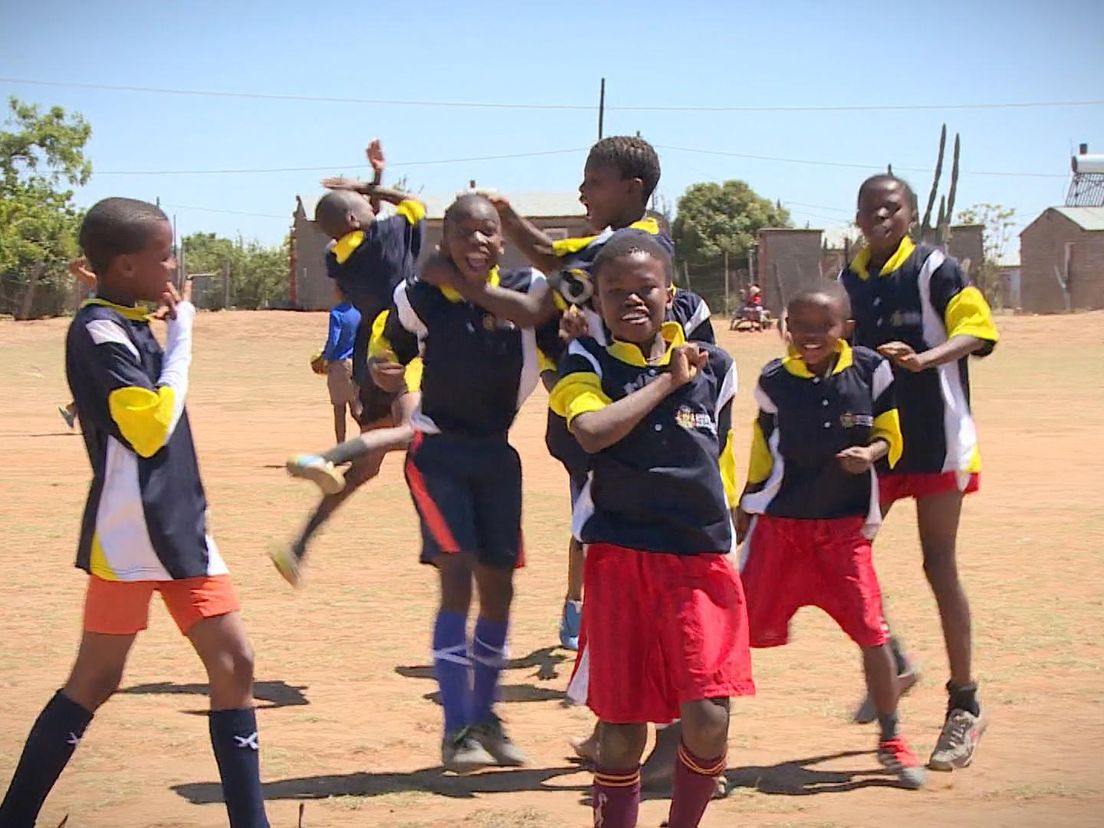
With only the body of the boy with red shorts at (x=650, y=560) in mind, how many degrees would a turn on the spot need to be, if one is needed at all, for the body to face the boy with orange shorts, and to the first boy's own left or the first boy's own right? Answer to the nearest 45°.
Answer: approximately 90° to the first boy's own right

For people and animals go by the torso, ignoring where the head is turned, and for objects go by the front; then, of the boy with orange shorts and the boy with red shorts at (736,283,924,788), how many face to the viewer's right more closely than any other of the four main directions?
1

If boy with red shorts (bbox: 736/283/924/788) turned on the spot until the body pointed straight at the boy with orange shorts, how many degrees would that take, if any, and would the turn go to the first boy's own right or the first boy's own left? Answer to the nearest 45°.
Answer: approximately 45° to the first boy's own right

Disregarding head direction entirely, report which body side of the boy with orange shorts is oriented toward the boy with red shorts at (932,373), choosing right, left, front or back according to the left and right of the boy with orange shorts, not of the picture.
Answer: front

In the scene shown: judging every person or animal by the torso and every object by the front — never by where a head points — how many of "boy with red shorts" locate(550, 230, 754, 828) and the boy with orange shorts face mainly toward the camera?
1

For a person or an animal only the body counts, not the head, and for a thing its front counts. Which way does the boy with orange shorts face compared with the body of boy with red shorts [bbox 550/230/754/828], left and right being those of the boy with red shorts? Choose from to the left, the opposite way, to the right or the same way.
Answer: to the left

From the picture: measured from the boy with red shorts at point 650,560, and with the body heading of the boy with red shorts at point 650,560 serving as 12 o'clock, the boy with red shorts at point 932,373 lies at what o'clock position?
the boy with red shorts at point 932,373 is roughly at 7 o'clock from the boy with red shorts at point 650,560.

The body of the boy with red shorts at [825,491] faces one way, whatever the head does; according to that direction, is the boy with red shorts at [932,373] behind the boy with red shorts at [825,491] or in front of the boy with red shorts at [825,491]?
behind

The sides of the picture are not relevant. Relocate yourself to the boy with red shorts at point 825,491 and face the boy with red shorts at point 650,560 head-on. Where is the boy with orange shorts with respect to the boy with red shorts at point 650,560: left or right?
right

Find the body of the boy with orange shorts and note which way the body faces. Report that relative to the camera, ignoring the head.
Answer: to the viewer's right
